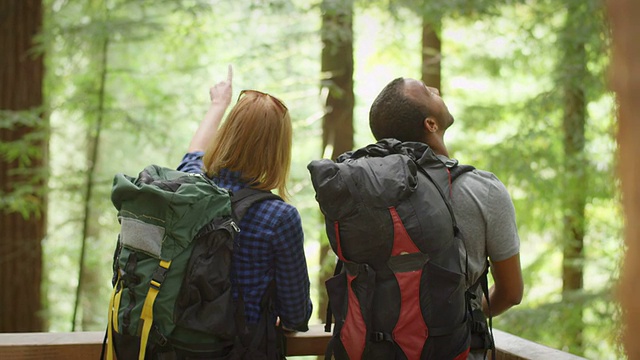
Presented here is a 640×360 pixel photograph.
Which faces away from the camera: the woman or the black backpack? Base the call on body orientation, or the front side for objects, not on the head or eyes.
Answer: the woman

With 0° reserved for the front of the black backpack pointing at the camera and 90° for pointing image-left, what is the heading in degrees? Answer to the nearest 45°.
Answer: approximately 45°

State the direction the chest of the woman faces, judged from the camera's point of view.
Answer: away from the camera

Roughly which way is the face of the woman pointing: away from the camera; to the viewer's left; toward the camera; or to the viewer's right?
away from the camera

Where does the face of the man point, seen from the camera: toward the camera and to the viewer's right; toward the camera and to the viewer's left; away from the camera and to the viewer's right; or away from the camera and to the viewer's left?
away from the camera and to the viewer's right

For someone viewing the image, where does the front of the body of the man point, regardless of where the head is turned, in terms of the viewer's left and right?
facing away from the viewer and to the right of the viewer

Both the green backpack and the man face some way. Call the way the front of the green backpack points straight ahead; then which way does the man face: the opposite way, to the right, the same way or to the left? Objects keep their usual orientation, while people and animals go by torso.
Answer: the opposite way
